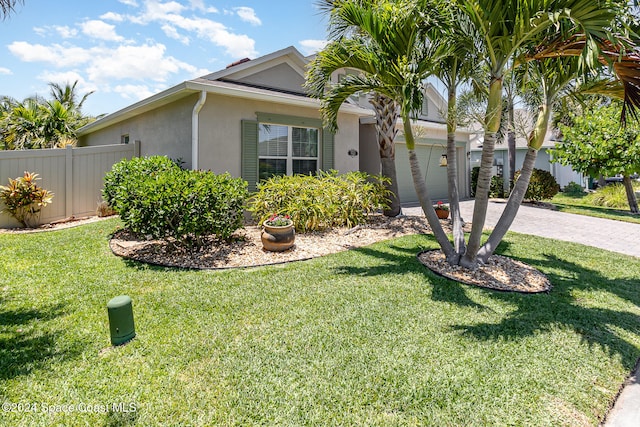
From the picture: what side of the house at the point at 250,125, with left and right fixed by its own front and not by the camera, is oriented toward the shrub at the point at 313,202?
front

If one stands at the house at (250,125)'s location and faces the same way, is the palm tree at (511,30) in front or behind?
in front

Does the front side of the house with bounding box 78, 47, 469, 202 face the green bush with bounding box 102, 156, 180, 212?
no

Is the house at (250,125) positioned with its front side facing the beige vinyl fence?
no

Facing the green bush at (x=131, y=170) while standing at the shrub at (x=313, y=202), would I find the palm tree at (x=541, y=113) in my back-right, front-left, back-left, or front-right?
back-left

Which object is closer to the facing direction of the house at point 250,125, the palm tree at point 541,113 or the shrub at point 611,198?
the palm tree

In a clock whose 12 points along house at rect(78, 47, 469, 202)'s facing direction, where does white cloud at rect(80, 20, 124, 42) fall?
The white cloud is roughly at 5 o'clock from the house.

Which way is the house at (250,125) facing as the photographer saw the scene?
facing the viewer and to the right of the viewer

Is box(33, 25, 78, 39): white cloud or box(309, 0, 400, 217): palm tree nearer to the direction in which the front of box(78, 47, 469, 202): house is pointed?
the palm tree
